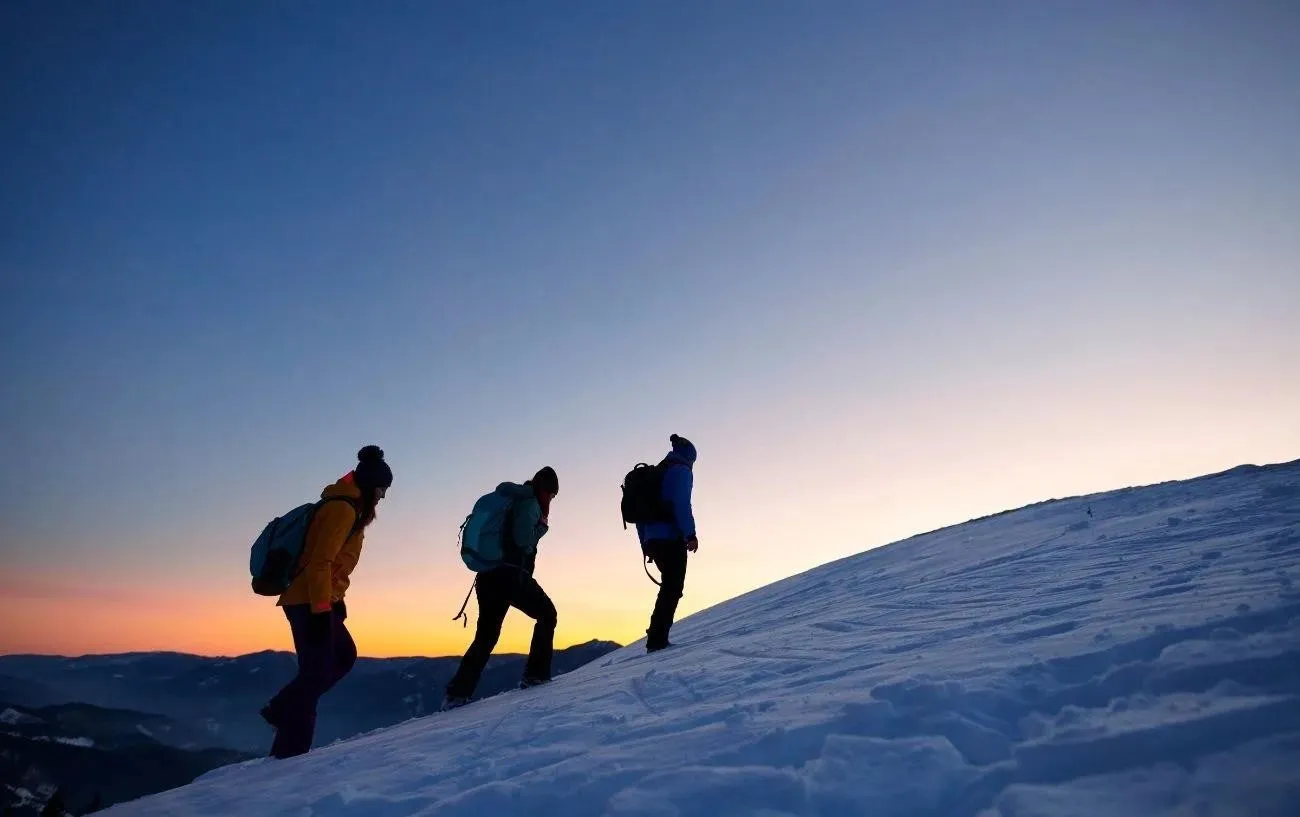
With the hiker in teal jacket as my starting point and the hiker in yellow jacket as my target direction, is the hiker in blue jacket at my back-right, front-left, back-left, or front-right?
back-left

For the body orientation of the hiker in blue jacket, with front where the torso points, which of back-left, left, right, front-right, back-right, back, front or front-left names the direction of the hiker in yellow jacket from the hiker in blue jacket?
back-right

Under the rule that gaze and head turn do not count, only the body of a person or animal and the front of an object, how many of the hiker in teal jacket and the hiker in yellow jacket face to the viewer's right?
2

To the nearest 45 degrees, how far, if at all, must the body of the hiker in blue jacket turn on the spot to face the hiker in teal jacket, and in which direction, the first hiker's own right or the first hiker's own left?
approximately 135° to the first hiker's own right

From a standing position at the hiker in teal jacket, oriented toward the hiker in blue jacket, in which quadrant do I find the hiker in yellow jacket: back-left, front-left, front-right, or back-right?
back-right

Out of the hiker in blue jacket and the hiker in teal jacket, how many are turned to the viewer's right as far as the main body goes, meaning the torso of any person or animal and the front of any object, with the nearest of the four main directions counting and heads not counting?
2

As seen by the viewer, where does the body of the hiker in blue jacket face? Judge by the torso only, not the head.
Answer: to the viewer's right

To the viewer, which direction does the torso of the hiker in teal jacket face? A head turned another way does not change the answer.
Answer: to the viewer's right

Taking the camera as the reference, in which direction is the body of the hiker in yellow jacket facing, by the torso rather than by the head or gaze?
to the viewer's right
